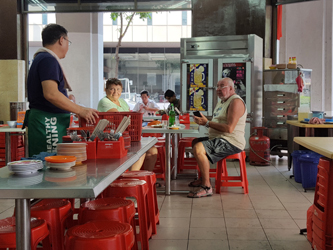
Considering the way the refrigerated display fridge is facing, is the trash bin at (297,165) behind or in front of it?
in front

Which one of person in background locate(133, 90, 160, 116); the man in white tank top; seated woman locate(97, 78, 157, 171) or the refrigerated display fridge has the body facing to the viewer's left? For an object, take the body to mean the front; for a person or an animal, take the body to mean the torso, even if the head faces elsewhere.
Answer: the man in white tank top

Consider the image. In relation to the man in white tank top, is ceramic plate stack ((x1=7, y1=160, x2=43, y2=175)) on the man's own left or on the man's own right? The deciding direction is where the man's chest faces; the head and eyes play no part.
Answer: on the man's own left

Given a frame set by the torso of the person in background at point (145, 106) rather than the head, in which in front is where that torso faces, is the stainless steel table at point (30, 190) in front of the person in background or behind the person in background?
in front

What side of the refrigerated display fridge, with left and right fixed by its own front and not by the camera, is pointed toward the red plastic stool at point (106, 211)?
front

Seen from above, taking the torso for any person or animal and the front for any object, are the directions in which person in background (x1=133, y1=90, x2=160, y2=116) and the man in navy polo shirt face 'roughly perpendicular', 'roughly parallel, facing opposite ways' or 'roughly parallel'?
roughly perpendicular

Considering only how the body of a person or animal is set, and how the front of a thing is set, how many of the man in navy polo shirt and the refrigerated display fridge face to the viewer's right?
1

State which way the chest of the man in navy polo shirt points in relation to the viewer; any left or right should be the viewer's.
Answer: facing to the right of the viewer

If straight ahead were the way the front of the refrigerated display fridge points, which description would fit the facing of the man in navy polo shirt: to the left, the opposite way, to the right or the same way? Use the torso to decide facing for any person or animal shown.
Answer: to the left

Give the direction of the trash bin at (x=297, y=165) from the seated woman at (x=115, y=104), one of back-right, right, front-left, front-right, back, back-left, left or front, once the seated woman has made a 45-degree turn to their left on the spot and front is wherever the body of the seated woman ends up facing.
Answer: front

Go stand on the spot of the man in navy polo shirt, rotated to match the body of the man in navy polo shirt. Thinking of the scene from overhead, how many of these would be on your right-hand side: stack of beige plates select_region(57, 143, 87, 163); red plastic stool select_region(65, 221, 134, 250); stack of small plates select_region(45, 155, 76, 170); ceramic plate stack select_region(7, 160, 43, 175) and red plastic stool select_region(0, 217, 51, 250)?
5
